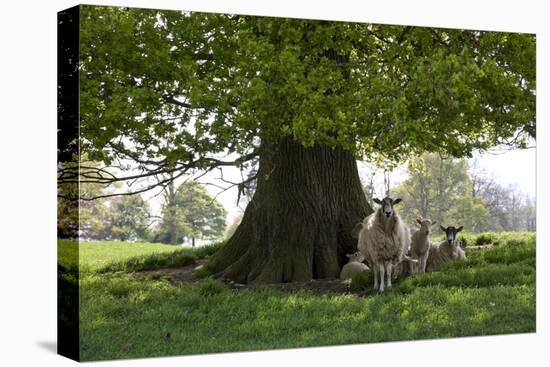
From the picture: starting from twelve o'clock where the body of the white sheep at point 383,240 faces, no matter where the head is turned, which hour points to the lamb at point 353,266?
The lamb is roughly at 5 o'clock from the white sheep.

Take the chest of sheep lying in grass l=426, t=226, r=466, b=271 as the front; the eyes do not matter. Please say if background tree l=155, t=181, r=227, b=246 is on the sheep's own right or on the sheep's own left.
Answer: on the sheep's own right

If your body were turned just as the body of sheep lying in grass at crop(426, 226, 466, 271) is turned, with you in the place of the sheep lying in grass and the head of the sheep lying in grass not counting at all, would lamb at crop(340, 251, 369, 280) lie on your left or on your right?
on your right

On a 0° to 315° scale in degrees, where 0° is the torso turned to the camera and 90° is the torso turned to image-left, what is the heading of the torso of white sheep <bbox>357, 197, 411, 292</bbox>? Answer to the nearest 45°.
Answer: approximately 0°

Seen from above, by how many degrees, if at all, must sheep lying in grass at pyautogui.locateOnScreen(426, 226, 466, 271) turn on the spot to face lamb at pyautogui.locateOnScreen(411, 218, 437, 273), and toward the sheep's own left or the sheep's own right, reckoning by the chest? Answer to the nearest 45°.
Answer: approximately 90° to the sheep's own right

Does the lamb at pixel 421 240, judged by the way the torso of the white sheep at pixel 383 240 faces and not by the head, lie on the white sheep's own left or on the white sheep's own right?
on the white sheep's own left

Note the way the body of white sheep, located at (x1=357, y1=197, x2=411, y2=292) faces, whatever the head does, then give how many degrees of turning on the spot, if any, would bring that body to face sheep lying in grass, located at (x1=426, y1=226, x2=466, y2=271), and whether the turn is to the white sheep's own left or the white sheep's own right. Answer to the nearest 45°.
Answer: approximately 90° to the white sheep's own left
